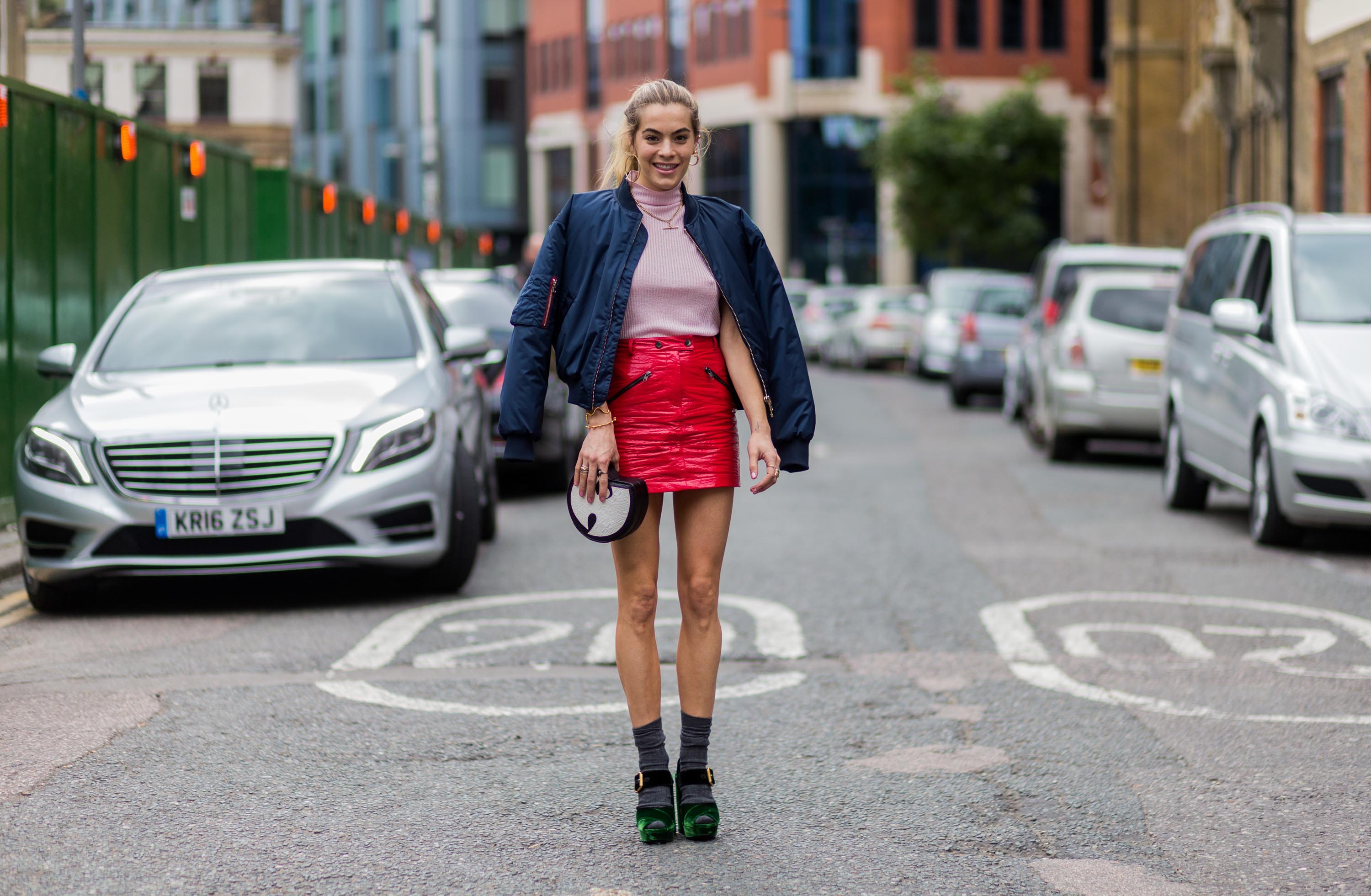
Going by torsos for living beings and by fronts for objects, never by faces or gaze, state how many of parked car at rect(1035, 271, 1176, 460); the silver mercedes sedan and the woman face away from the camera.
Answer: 1

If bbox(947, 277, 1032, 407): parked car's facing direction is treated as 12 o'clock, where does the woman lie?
The woman is roughly at 6 o'clock from the parked car.

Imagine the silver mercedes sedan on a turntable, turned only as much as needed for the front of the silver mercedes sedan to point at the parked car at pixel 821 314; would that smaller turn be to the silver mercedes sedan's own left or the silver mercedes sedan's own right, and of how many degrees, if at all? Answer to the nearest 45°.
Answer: approximately 180°

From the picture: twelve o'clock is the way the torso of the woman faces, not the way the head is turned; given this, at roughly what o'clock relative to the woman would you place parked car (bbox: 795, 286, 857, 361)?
The parked car is roughly at 6 o'clock from the woman.

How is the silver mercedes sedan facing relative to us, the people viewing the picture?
facing the viewer

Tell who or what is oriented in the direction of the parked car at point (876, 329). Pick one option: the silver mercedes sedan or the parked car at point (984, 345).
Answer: the parked car at point (984, 345)

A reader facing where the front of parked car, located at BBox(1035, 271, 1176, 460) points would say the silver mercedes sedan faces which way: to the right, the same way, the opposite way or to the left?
the opposite way

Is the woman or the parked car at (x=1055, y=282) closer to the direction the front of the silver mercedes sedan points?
the woman

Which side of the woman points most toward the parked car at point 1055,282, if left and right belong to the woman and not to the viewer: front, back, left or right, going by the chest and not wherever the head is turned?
back

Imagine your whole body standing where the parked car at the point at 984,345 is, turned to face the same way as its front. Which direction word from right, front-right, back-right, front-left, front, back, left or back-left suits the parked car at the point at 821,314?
front

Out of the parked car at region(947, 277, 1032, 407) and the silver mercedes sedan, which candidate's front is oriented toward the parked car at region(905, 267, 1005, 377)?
the parked car at region(947, 277, 1032, 407)

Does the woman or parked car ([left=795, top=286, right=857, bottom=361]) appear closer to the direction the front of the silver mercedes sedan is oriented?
the woman

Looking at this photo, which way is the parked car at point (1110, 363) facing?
away from the camera

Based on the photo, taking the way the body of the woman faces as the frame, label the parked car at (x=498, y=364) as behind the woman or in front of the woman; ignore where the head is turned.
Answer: behind

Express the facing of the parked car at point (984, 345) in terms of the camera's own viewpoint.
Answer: facing away from the viewer

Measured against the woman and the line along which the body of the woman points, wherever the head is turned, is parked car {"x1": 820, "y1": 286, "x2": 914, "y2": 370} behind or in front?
behind

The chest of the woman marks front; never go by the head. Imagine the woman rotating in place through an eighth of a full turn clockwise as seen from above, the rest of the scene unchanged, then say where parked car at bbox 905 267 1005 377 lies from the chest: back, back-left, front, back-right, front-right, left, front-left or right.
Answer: back-right
